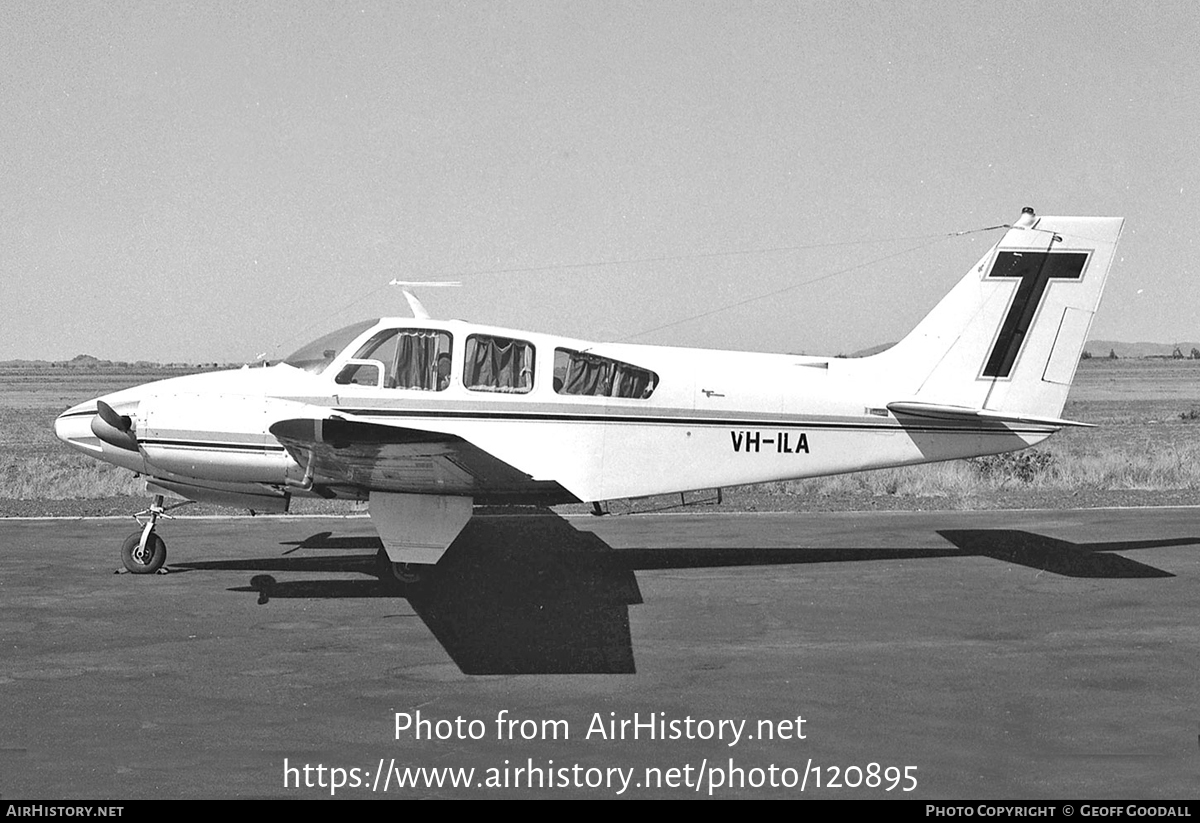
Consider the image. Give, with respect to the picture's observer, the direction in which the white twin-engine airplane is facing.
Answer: facing to the left of the viewer
